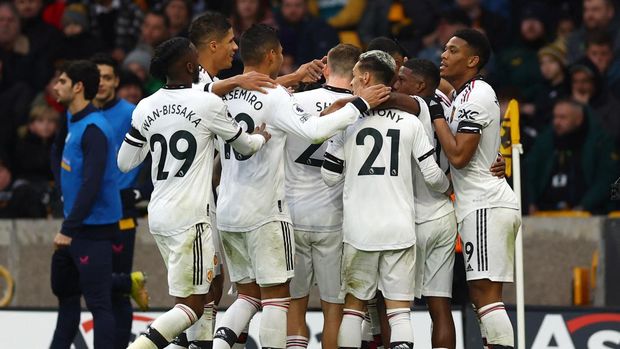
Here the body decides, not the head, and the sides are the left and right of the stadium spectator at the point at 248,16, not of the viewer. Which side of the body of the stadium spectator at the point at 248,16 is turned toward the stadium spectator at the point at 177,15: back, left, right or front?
right

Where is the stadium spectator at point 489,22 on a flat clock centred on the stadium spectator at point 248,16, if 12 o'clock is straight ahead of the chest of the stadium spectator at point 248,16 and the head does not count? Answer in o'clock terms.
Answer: the stadium spectator at point 489,22 is roughly at 9 o'clock from the stadium spectator at point 248,16.

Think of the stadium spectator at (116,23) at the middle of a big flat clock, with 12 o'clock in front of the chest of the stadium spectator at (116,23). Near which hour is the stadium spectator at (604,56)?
the stadium spectator at (604,56) is roughly at 10 o'clock from the stadium spectator at (116,23).

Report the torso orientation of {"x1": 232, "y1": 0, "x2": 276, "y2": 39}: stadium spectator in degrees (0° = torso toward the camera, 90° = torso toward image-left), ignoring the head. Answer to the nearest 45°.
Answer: approximately 0°

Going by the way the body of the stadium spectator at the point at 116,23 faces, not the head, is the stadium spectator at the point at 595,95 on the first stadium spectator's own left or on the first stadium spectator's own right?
on the first stadium spectator's own left

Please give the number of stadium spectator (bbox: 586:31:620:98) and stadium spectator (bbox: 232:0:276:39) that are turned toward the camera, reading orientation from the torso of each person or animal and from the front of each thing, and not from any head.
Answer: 2

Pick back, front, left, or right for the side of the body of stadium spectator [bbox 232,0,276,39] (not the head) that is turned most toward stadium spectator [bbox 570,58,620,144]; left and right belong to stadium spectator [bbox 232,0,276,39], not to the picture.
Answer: left

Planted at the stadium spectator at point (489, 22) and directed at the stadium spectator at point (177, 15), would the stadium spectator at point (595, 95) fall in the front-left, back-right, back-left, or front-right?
back-left

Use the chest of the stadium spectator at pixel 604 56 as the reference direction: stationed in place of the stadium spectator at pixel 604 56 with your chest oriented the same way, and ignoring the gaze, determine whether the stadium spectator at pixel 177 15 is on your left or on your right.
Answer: on your right

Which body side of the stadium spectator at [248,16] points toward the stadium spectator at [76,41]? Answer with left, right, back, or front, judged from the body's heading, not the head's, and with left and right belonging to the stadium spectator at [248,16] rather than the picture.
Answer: right
